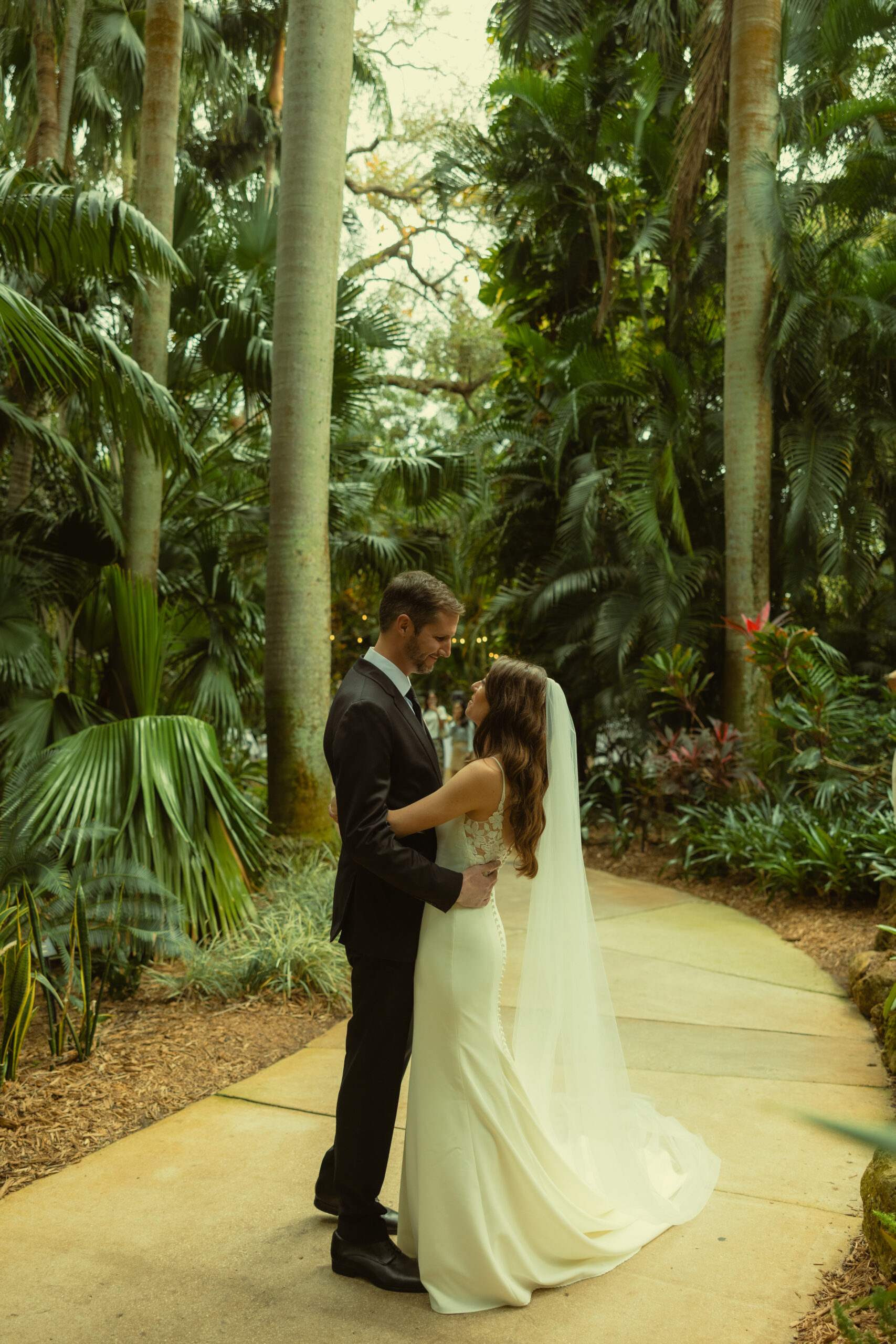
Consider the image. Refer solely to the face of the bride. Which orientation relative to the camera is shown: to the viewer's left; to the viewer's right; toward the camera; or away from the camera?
to the viewer's left

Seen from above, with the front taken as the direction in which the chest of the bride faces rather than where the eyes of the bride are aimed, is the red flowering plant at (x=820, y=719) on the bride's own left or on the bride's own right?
on the bride's own right

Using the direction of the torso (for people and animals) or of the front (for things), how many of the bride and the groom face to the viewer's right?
1

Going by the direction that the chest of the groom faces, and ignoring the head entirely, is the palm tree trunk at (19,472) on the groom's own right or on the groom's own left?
on the groom's own left

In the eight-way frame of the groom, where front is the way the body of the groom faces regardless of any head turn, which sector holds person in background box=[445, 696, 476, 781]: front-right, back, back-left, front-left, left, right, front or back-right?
left

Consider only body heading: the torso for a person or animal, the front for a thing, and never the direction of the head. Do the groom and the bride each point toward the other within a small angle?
yes

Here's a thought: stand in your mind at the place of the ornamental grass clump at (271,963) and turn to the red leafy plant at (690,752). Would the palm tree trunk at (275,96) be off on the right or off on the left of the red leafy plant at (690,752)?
left

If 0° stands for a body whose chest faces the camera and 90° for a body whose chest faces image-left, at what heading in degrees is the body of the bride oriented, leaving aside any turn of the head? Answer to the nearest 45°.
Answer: approximately 90°

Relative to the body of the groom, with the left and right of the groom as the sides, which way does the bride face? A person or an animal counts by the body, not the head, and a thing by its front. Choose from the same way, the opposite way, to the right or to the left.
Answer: the opposite way

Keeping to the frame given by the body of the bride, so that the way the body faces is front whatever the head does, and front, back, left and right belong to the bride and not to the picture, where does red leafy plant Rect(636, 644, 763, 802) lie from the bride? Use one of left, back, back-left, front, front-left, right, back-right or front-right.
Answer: right

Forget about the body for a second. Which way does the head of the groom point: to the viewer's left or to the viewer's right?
to the viewer's right

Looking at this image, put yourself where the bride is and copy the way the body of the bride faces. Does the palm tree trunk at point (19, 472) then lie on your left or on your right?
on your right

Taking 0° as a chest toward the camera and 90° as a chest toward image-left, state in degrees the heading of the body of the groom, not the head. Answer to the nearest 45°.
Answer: approximately 270°
